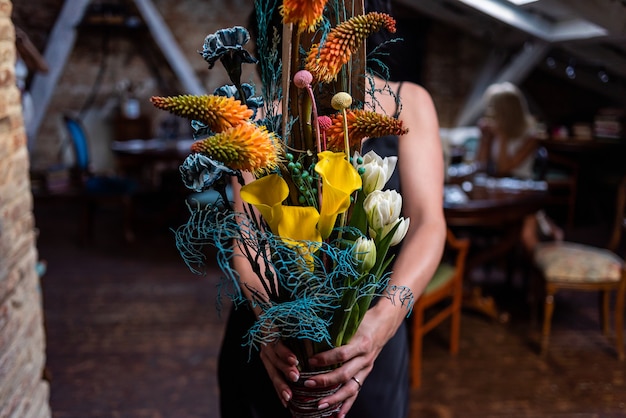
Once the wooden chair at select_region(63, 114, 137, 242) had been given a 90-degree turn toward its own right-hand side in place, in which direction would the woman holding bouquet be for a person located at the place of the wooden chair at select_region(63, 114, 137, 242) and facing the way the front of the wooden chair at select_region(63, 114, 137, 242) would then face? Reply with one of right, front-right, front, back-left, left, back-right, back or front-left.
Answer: front

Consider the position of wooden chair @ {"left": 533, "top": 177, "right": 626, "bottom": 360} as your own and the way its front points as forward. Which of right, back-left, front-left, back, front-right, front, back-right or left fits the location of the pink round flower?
left

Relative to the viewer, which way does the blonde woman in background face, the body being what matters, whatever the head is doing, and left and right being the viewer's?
facing the viewer and to the left of the viewer

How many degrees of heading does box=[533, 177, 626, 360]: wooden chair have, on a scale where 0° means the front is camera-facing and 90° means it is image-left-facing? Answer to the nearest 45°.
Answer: approximately 90°

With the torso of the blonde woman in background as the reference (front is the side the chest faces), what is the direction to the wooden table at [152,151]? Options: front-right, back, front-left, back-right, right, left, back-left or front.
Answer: front-right

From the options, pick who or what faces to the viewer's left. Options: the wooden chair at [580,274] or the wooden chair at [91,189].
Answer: the wooden chair at [580,274]

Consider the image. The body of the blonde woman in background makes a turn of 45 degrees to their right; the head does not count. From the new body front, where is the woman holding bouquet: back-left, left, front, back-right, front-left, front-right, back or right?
left

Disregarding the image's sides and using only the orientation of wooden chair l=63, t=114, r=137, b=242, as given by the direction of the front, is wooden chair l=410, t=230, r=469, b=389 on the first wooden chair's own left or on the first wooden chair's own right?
on the first wooden chair's own right

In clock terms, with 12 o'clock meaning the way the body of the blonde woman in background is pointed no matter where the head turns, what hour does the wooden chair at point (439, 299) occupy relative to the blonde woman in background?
The wooden chair is roughly at 11 o'clock from the blonde woman in background.

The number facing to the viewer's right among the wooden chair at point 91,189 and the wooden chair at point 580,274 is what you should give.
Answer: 1

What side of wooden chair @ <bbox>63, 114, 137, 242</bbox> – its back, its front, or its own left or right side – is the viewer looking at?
right

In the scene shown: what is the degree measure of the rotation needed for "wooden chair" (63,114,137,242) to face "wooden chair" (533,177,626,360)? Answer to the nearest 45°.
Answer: approximately 45° to its right

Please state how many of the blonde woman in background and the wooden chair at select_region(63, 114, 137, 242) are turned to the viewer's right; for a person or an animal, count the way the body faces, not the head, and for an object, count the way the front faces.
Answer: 1

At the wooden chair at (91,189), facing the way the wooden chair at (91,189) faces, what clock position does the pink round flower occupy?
The pink round flower is roughly at 3 o'clock from the wooden chair.

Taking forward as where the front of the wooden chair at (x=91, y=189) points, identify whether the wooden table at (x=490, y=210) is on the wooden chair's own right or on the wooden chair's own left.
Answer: on the wooden chair's own right
